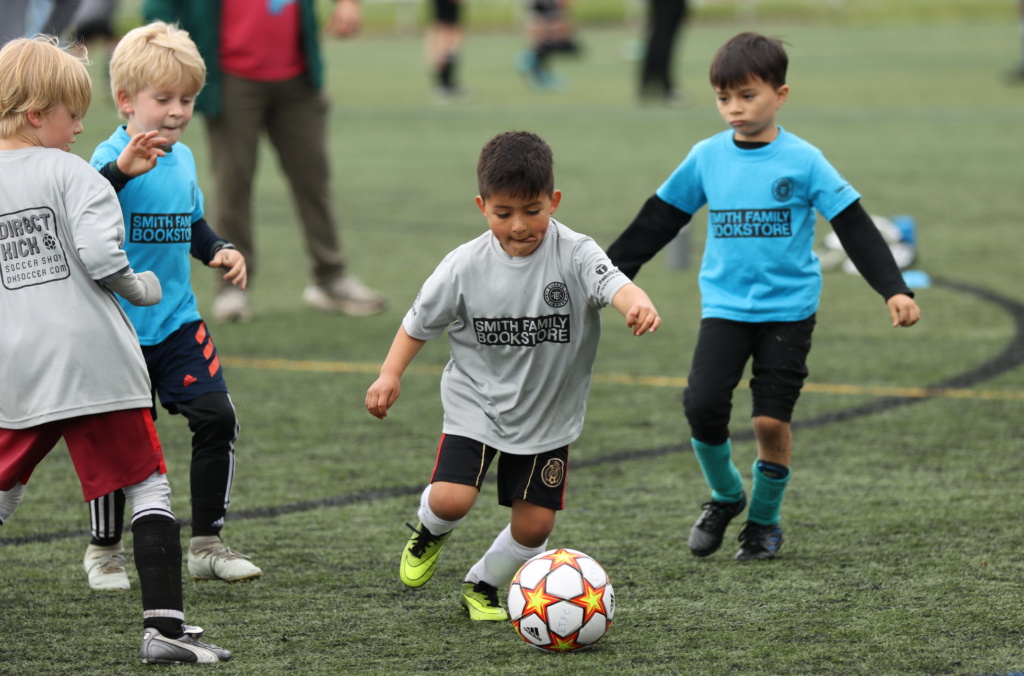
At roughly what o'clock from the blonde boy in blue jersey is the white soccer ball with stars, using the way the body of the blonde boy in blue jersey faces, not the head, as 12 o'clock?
The white soccer ball with stars is roughly at 12 o'clock from the blonde boy in blue jersey.

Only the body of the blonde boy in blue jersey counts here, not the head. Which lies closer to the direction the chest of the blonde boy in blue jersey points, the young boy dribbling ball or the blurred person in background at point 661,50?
the young boy dribbling ball

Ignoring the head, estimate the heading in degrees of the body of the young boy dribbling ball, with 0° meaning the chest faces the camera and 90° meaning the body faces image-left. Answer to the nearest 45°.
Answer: approximately 0°

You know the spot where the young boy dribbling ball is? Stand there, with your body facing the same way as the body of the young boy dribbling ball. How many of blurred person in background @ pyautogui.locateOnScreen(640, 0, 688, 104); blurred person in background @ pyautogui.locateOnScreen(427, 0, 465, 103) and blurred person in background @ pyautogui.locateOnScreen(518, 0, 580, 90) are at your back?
3

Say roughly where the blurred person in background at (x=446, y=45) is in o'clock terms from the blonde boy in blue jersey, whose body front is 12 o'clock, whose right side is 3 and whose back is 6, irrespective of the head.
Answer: The blurred person in background is roughly at 8 o'clock from the blonde boy in blue jersey.

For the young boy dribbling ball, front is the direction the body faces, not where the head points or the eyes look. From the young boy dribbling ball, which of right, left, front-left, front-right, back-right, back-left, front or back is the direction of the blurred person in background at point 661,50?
back

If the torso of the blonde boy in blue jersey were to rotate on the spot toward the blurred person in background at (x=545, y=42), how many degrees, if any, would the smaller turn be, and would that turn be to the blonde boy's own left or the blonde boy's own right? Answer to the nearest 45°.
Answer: approximately 135° to the blonde boy's own left

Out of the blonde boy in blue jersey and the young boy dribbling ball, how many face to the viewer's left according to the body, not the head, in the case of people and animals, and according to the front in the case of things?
0

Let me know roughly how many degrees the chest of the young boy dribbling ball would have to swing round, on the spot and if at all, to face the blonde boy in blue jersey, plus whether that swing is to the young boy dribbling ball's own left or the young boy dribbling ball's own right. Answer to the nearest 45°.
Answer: approximately 90° to the young boy dribbling ball's own right

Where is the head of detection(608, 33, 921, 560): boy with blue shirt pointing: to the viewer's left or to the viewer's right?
to the viewer's left

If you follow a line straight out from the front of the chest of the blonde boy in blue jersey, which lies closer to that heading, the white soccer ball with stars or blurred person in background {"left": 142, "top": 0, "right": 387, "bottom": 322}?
the white soccer ball with stars

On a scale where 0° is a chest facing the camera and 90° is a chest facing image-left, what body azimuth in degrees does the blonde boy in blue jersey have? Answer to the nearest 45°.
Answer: approximately 315°

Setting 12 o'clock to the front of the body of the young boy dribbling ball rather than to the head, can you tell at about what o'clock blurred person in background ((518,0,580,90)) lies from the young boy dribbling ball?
The blurred person in background is roughly at 6 o'clock from the young boy dribbling ball.

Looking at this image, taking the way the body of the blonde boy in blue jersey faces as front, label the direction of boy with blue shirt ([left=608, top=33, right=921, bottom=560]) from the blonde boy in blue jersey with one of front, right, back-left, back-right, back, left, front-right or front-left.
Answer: front-left
